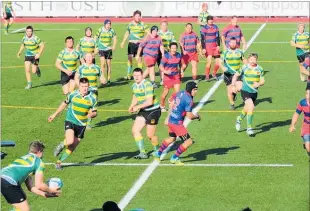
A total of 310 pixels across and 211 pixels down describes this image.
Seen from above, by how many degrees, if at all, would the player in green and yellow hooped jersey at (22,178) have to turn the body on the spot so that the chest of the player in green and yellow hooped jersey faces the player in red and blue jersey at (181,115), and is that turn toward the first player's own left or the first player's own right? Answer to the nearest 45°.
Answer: approximately 45° to the first player's own left

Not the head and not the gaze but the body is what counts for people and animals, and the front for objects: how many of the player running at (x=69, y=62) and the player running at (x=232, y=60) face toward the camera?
2

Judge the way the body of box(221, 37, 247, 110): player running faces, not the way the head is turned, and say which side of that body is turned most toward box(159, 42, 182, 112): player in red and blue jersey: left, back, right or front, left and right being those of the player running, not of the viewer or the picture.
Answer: right

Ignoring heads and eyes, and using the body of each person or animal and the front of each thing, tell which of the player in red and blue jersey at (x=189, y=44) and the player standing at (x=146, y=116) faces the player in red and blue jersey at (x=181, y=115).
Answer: the player in red and blue jersey at (x=189, y=44)

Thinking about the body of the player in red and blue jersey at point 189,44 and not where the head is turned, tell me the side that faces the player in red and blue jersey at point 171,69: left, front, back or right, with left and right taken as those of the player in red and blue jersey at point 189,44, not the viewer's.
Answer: front

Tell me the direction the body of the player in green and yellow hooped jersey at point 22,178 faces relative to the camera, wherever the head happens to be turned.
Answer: to the viewer's right

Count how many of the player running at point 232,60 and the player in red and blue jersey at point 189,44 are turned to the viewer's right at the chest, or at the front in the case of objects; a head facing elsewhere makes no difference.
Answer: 0

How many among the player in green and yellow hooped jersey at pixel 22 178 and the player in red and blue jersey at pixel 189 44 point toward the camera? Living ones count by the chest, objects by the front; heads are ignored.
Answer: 1
